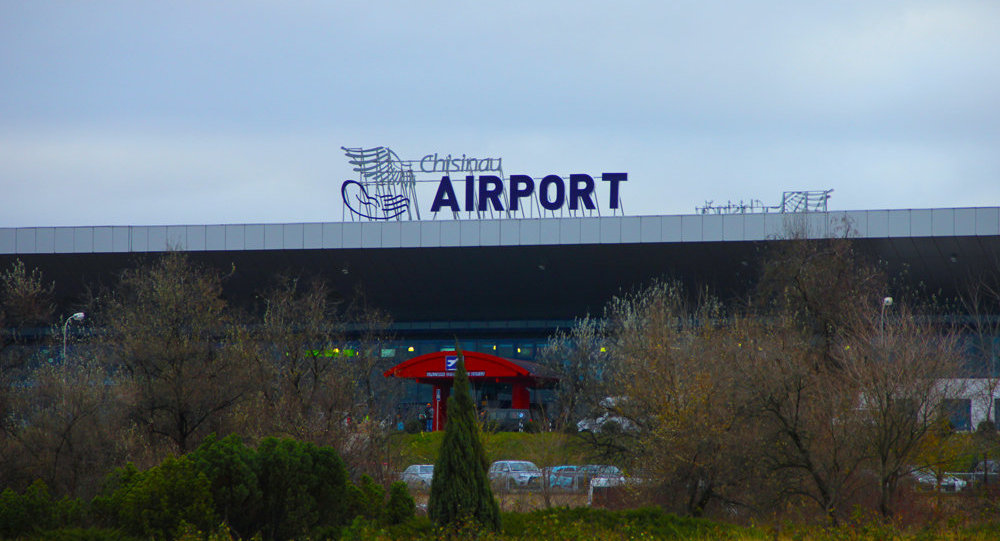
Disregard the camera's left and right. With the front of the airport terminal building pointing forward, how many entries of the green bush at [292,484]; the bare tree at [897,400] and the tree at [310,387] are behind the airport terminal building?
0

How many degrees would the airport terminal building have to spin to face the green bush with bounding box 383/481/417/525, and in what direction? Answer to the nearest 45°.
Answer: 0° — it already faces it

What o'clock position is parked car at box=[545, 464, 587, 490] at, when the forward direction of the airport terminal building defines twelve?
The parked car is roughly at 12 o'clock from the airport terminal building.

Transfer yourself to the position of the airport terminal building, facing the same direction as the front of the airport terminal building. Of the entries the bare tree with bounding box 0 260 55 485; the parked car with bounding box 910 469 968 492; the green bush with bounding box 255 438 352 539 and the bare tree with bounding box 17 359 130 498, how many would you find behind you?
0

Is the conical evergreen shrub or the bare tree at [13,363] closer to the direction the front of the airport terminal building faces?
the conical evergreen shrub

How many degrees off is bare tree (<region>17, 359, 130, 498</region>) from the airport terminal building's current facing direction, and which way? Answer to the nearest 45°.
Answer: approximately 45° to its right

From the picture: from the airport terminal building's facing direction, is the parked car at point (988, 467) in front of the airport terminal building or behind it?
in front

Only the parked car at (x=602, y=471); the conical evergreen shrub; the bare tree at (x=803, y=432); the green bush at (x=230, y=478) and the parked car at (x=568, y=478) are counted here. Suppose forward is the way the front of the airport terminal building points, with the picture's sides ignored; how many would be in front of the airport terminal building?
5

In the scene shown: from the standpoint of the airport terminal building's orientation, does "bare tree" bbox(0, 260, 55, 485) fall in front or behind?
in front

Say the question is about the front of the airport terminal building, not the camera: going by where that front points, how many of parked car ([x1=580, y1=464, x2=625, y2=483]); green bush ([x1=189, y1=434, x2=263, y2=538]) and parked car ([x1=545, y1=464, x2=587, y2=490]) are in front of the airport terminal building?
3

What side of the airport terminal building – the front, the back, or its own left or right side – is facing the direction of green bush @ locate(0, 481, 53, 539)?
front

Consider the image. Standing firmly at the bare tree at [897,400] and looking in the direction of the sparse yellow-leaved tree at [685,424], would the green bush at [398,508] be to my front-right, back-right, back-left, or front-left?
front-left

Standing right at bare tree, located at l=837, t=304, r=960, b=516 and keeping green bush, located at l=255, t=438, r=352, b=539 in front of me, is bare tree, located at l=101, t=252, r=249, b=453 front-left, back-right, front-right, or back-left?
front-right

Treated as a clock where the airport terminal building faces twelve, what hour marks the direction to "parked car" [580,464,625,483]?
The parked car is roughly at 12 o'clock from the airport terminal building.

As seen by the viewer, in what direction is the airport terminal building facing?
toward the camera

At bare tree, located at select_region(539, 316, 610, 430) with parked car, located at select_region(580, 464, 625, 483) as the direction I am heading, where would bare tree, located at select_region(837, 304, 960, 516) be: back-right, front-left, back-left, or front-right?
front-left

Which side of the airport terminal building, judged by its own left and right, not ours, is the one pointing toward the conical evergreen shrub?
front

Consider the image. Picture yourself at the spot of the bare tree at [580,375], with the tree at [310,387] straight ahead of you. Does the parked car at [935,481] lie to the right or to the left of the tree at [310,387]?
left
